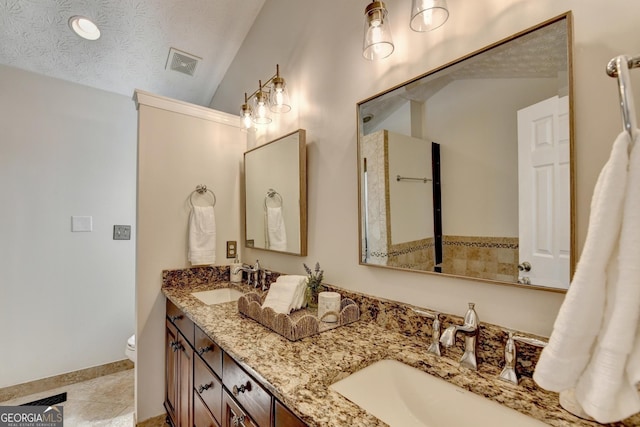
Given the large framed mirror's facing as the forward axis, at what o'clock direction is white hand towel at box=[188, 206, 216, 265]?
The white hand towel is roughly at 2 o'clock from the large framed mirror.

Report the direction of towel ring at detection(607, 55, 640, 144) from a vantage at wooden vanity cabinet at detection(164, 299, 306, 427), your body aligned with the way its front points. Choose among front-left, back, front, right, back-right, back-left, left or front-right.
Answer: left

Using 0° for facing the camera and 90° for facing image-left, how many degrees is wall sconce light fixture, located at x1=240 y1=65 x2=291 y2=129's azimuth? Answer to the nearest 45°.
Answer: approximately 45°

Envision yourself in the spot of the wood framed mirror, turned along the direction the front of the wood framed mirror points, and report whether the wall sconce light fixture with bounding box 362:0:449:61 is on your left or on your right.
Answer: on your left

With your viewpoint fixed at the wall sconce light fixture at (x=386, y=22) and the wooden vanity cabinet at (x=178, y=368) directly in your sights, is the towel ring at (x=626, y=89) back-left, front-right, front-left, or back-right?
back-left

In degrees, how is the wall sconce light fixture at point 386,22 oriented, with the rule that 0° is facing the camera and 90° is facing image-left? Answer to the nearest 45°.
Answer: approximately 45°

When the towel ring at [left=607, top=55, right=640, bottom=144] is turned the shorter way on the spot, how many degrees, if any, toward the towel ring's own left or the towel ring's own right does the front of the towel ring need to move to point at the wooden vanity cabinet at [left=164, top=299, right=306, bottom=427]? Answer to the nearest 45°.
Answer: approximately 45° to the towel ring's own right

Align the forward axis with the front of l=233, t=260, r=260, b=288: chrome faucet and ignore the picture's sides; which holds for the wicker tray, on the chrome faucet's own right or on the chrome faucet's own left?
on the chrome faucet's own left
